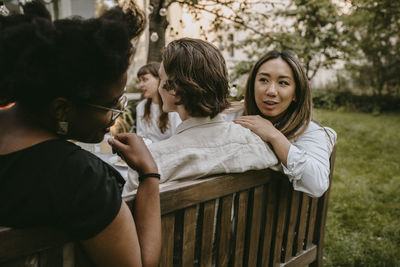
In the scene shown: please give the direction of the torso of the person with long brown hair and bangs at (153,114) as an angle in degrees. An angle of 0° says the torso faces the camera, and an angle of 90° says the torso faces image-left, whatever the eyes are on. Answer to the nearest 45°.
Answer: approximately 45°

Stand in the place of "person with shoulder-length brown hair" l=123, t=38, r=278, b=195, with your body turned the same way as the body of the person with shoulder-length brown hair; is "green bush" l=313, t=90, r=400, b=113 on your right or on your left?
on your right

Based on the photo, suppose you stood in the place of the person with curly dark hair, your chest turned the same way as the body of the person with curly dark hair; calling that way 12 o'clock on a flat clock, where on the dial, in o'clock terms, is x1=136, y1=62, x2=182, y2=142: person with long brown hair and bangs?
The person with long brown hair and bangs is roughly at 11 o'clock from the person with curly dark hair.

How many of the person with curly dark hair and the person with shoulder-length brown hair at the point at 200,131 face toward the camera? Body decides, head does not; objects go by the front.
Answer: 0

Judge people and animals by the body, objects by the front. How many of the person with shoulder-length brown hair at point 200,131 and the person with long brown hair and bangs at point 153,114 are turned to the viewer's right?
0

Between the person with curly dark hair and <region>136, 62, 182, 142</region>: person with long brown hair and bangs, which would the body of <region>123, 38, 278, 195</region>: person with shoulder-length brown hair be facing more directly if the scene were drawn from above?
the person with long brown hair and bangs

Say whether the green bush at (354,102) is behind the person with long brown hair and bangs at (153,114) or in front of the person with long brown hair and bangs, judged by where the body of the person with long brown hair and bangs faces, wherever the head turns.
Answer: behind

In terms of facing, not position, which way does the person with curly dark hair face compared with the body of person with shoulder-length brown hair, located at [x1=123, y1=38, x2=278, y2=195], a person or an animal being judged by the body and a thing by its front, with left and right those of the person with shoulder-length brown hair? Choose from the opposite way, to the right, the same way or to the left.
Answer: to the right

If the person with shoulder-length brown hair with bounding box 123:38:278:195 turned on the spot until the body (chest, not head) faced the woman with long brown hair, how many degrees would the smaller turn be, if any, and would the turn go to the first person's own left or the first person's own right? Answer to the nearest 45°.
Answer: approximately 90° to the first person's own right

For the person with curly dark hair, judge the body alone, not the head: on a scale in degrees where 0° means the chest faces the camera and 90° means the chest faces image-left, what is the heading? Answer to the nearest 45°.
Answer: approximately 225°

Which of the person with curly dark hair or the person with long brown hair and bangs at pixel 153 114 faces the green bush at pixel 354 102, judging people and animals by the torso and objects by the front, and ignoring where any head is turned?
the person with curly dark hair

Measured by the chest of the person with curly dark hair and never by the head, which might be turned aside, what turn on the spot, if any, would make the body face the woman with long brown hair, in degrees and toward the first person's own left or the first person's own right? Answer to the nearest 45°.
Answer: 0° — they already face them

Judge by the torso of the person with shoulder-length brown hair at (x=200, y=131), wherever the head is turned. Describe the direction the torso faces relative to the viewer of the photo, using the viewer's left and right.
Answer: facing away from the viewer and to the left of the viewer

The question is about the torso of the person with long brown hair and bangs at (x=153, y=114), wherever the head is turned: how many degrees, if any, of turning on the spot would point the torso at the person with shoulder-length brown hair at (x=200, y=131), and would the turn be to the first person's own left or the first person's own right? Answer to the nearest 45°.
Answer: approximately 45° to the first person's own left

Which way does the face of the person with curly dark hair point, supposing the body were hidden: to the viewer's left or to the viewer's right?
to the viewer's right

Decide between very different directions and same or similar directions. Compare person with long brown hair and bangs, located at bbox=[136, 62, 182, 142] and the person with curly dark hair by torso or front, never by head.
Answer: very different directions
